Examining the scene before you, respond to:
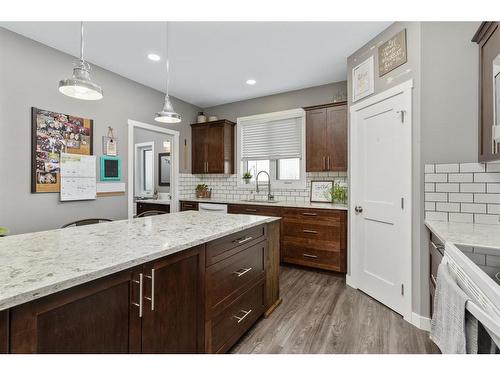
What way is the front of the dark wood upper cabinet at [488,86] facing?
to the viewer's left

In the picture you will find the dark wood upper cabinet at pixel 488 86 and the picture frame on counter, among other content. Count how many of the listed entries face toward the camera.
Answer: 1

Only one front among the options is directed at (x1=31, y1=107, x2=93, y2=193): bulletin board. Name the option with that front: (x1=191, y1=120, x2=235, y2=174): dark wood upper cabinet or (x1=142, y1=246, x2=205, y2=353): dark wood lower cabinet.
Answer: the dark wood upper cabinet

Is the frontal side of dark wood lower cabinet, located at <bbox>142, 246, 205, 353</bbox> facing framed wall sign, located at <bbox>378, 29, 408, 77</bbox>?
no

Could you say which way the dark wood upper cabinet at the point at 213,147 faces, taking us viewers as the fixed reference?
facing the viewer and to the left of the viewer

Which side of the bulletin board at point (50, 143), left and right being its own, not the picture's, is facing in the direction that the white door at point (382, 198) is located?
front

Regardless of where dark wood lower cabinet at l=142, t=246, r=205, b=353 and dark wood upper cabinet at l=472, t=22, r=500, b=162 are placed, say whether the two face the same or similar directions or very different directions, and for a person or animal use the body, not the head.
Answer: very different directions

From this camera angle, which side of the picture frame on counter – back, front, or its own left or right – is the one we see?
front

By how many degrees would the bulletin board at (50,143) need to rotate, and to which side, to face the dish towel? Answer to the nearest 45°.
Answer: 0° — it already faces it

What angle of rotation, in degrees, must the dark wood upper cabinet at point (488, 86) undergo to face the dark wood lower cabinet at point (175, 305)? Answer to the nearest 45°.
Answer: approximately 45° to its left

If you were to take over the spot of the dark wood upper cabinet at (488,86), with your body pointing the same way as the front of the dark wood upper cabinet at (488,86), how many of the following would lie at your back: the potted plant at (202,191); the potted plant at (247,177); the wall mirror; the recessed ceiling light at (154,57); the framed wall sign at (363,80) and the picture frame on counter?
0

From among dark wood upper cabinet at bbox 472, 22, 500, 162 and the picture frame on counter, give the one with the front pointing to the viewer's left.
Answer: the dark wood upper cabinet

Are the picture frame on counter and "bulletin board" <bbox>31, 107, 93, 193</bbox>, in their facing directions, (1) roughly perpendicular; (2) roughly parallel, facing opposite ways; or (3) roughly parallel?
roughly perpendicular

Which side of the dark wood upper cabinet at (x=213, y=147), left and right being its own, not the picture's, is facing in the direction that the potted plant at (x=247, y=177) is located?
left

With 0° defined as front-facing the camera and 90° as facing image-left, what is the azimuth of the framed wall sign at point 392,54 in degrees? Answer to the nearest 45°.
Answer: approximately 45°
